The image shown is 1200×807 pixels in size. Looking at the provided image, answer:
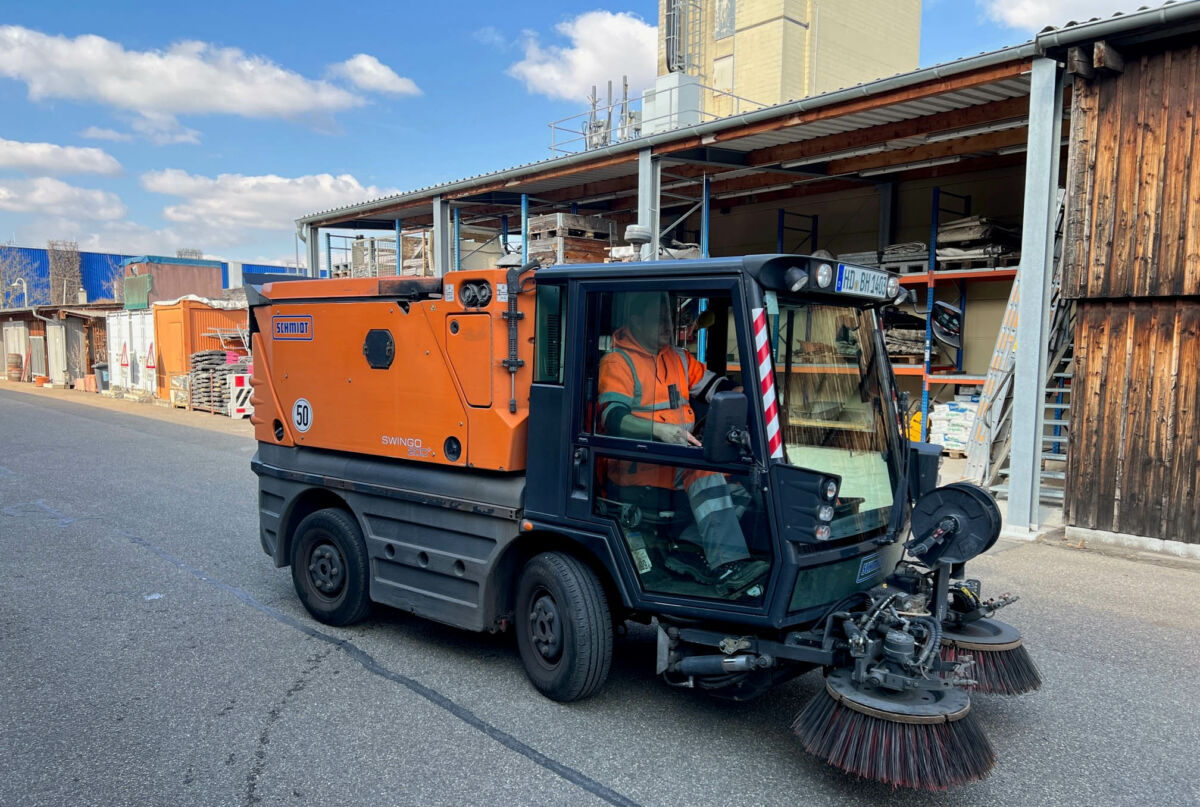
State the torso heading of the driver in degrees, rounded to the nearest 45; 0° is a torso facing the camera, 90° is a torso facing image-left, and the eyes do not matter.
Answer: approximately 315°

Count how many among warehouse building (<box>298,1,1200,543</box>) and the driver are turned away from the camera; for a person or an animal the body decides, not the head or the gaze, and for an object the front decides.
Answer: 0

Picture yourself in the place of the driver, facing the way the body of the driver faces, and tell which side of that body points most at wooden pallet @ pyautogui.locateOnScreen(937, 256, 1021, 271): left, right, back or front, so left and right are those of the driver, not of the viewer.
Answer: left

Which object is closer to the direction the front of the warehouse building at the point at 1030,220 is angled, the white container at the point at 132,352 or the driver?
the driver

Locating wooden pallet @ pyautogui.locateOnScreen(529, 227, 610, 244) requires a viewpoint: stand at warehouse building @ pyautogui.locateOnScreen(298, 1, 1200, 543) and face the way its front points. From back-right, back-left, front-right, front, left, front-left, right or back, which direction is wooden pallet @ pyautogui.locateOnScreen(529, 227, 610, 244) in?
right

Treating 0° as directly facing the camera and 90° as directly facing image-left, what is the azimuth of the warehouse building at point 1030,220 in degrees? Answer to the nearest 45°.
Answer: approximately 45°

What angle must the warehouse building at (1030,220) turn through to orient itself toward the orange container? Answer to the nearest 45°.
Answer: approximately 90° to its right

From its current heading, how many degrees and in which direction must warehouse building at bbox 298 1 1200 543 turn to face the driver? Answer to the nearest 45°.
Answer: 0° — it already faces them

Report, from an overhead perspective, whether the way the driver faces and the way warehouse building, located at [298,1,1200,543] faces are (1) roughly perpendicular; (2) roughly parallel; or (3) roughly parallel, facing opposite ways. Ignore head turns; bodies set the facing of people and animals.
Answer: roughly perpendicular

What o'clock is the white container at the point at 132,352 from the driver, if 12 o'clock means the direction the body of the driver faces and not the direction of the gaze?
The white container is roughly at 6 o'clock from the driver.
